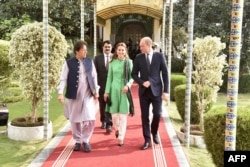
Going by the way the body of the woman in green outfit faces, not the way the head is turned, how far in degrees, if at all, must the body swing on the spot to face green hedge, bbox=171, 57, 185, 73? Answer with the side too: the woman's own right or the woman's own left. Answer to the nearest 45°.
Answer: approximately 180°

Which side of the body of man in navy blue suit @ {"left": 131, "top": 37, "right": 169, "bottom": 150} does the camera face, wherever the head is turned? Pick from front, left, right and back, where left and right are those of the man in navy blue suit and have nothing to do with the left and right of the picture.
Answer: front

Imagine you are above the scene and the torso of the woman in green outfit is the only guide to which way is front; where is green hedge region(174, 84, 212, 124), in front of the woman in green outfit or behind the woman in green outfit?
behind

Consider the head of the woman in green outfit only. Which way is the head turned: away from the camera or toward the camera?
toward the camera

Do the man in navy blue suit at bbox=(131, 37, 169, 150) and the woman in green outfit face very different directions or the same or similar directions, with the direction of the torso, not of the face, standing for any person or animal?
same or similar directions

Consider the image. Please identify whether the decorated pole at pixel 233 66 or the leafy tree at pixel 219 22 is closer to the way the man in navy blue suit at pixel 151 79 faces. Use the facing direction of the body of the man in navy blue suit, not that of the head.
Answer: the decorated pole

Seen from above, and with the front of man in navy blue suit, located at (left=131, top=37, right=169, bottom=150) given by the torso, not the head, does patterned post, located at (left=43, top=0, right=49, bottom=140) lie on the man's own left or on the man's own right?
on the man's own right

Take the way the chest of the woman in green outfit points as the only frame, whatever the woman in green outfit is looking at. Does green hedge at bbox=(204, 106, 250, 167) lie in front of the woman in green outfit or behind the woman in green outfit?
in front

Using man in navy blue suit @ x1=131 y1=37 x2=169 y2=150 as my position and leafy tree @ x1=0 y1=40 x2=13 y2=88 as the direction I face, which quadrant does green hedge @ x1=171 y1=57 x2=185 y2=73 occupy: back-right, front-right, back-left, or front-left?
front-right

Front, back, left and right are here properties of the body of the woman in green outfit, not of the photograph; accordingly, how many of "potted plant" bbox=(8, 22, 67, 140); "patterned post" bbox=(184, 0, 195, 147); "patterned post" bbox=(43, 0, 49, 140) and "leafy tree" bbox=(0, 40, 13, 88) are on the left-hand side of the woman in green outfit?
1

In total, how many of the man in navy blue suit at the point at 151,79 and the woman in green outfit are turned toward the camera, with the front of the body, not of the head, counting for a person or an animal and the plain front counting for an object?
2
